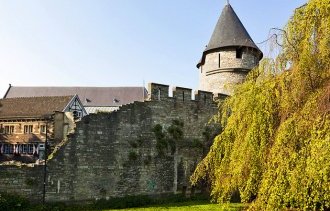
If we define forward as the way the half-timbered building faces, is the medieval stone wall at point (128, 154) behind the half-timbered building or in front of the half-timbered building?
in front

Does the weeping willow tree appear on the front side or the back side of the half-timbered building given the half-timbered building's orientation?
on the front side

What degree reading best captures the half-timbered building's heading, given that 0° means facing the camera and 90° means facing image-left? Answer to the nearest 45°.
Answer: approximately 0°

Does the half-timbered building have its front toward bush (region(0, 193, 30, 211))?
yes
